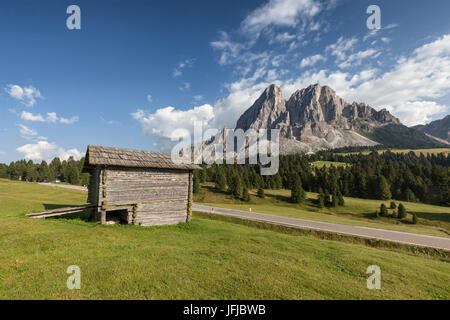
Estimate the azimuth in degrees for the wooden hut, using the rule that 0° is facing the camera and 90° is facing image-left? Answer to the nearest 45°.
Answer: approximately 90°
